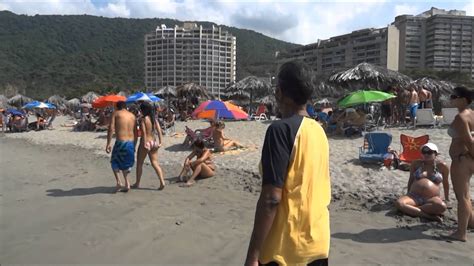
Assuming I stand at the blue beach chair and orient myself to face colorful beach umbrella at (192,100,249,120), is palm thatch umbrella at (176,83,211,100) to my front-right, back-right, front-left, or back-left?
front-right

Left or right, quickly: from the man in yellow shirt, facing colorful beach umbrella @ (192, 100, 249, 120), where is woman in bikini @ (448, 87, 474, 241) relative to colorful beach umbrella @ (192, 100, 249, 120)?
right

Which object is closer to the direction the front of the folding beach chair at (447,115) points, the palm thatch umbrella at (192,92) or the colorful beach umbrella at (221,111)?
the colorful beach umbrella

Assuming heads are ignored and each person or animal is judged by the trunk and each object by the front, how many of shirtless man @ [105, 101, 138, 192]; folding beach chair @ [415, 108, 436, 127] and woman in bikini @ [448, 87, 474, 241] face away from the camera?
1

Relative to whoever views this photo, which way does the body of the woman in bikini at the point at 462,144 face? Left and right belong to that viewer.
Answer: facing to the left of the viewer

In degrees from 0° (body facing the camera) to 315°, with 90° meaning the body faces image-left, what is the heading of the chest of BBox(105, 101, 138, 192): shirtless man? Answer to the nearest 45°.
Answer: approximately 180°

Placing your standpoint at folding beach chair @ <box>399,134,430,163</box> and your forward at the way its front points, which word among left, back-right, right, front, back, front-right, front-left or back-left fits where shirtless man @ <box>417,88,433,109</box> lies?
back-right

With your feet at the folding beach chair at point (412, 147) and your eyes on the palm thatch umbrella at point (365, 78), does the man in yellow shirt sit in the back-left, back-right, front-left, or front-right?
back-left

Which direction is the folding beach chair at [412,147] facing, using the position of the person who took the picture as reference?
facing the viewer and to the left of the viewer

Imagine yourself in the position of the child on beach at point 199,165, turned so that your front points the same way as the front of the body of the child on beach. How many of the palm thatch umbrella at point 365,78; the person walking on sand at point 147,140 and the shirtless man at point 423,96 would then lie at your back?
2

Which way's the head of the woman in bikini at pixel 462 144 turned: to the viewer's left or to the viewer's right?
to the viewer's left
